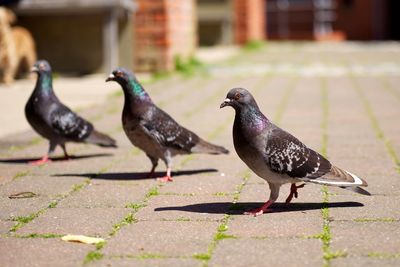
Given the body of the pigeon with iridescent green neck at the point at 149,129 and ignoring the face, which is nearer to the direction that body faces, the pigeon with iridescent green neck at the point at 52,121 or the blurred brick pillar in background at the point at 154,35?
the pigeon with iridescent green neck

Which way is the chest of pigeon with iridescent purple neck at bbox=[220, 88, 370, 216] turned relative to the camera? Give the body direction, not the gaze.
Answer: to the viewer's left

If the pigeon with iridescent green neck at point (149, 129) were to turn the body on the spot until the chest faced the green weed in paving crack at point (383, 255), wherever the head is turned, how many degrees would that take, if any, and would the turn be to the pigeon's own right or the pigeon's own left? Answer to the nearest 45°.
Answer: approximately 135° to the pigeon's own left

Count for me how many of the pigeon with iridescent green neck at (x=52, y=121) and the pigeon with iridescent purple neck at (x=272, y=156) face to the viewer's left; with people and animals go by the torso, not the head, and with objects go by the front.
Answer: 2

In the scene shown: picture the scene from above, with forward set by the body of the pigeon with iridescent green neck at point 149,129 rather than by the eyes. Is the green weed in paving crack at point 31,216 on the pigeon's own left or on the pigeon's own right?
on the pigeon's own left

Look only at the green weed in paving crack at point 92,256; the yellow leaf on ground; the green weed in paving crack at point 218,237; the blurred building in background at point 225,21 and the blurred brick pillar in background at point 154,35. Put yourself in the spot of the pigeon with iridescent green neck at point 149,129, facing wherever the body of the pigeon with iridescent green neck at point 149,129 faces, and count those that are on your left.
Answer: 3

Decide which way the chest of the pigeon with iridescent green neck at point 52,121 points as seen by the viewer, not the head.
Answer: to the viewer's left

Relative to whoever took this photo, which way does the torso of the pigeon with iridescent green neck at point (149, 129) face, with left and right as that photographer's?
facing to the left of the viewer

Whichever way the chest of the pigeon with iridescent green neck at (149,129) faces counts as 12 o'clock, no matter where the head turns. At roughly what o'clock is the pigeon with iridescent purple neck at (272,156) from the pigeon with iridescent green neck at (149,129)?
the pigeon with iridescent purple neck at (272,156) is roughly at 8 o'clock from the pigeon with iridescent green neck at (149,129).

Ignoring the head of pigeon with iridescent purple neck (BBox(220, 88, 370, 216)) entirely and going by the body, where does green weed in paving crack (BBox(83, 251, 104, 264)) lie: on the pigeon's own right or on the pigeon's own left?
on the pigeon's own left

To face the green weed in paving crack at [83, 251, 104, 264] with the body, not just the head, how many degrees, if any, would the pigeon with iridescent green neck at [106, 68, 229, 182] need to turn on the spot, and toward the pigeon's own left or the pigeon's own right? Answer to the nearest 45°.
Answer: approximately 90° to the pigeon's own left

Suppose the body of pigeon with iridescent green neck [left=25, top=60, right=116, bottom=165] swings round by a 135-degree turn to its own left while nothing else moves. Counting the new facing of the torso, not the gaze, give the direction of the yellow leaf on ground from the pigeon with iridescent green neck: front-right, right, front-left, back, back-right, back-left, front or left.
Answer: front-right

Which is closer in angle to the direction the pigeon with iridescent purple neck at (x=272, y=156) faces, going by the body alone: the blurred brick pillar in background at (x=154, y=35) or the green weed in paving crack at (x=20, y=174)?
the green weed in paving crack

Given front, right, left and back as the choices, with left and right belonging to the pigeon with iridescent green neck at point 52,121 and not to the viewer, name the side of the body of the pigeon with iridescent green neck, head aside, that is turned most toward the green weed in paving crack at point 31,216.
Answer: left
